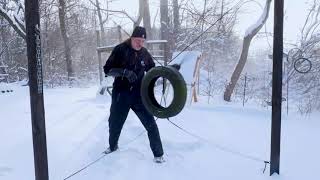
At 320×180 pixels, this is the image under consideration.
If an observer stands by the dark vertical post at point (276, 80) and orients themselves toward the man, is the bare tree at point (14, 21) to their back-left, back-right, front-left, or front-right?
front-right

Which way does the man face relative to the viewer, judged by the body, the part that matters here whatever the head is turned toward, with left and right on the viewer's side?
facing the viewer and to the right of the viewer

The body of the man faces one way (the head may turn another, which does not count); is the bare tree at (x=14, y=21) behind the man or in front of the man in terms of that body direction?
behind
